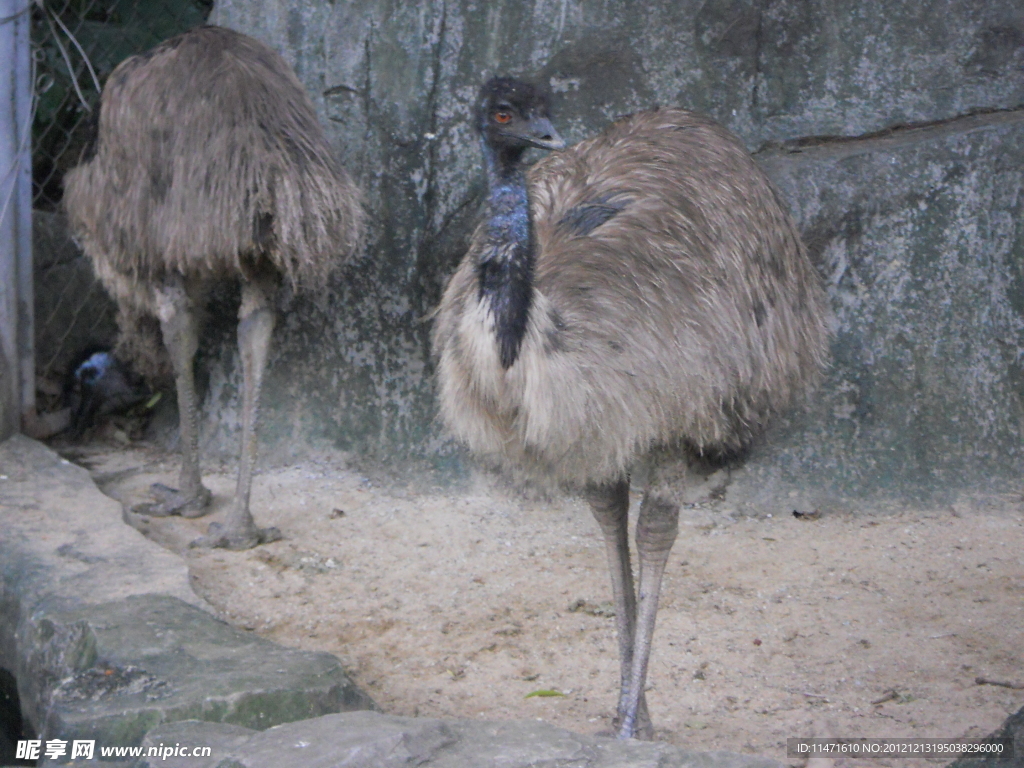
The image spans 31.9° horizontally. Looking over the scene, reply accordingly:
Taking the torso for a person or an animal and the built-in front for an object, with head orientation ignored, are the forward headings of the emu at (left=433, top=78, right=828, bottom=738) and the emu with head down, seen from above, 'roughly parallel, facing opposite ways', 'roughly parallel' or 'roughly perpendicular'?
roughly perpendicular

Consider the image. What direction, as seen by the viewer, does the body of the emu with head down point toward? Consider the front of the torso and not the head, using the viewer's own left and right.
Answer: facing away from the viewer and to the left of the viewer

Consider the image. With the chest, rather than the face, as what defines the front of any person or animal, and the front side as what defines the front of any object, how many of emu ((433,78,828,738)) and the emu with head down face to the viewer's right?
0

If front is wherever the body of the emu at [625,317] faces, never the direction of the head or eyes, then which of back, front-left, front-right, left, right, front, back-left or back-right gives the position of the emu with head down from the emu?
right

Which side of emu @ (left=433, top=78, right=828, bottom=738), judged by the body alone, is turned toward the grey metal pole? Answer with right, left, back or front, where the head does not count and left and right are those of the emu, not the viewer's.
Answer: right

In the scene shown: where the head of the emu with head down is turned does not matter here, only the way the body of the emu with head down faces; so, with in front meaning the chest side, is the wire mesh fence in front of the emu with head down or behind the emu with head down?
in front

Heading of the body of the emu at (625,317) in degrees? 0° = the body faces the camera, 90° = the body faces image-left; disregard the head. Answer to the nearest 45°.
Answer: approximately 45°

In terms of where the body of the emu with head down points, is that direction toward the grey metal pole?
yes

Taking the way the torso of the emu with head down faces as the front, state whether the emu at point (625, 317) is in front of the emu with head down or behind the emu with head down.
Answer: behind

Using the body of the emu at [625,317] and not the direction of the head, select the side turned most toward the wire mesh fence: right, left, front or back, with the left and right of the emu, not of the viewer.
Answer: right

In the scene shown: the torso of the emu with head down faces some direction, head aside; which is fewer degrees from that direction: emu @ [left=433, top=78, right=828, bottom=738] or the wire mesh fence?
the wire mesh fence
